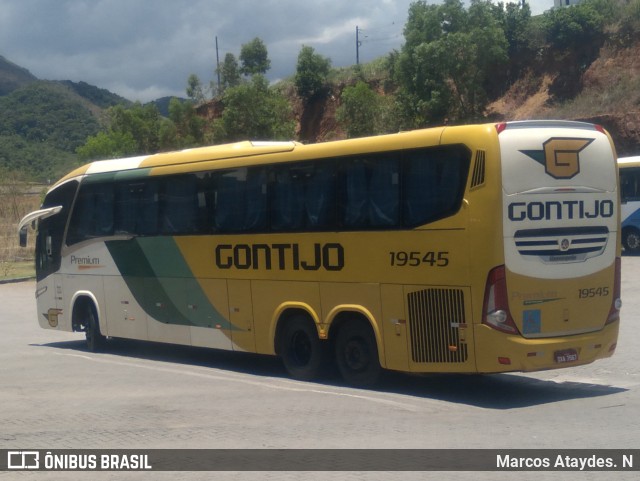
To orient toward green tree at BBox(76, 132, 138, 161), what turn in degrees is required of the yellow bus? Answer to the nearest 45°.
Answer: approximately 45° to its right

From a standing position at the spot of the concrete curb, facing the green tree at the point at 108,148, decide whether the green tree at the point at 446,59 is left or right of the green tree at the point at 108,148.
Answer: right

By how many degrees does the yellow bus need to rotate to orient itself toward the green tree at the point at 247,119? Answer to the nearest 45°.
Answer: approximately 45° to its right

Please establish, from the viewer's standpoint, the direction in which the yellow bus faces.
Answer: facing away from the viewer and to the left of the viewer

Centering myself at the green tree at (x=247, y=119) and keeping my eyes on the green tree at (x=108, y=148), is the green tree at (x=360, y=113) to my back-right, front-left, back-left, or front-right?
back-right

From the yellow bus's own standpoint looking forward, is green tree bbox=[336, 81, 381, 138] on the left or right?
on its right

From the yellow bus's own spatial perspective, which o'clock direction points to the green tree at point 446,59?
The green tree is roughly at 2 o'clock from the yellow bus.

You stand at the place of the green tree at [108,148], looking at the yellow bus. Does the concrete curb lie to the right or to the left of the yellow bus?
right
